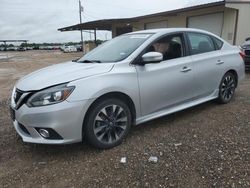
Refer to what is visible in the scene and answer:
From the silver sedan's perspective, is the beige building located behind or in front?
behind

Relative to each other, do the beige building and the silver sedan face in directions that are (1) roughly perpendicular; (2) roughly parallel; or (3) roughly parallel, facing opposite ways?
roughly parallel

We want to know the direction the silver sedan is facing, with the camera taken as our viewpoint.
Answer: facing the viewer and to the left of the viewer

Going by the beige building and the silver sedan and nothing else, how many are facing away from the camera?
0

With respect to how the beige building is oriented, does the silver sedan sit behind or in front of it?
in front
